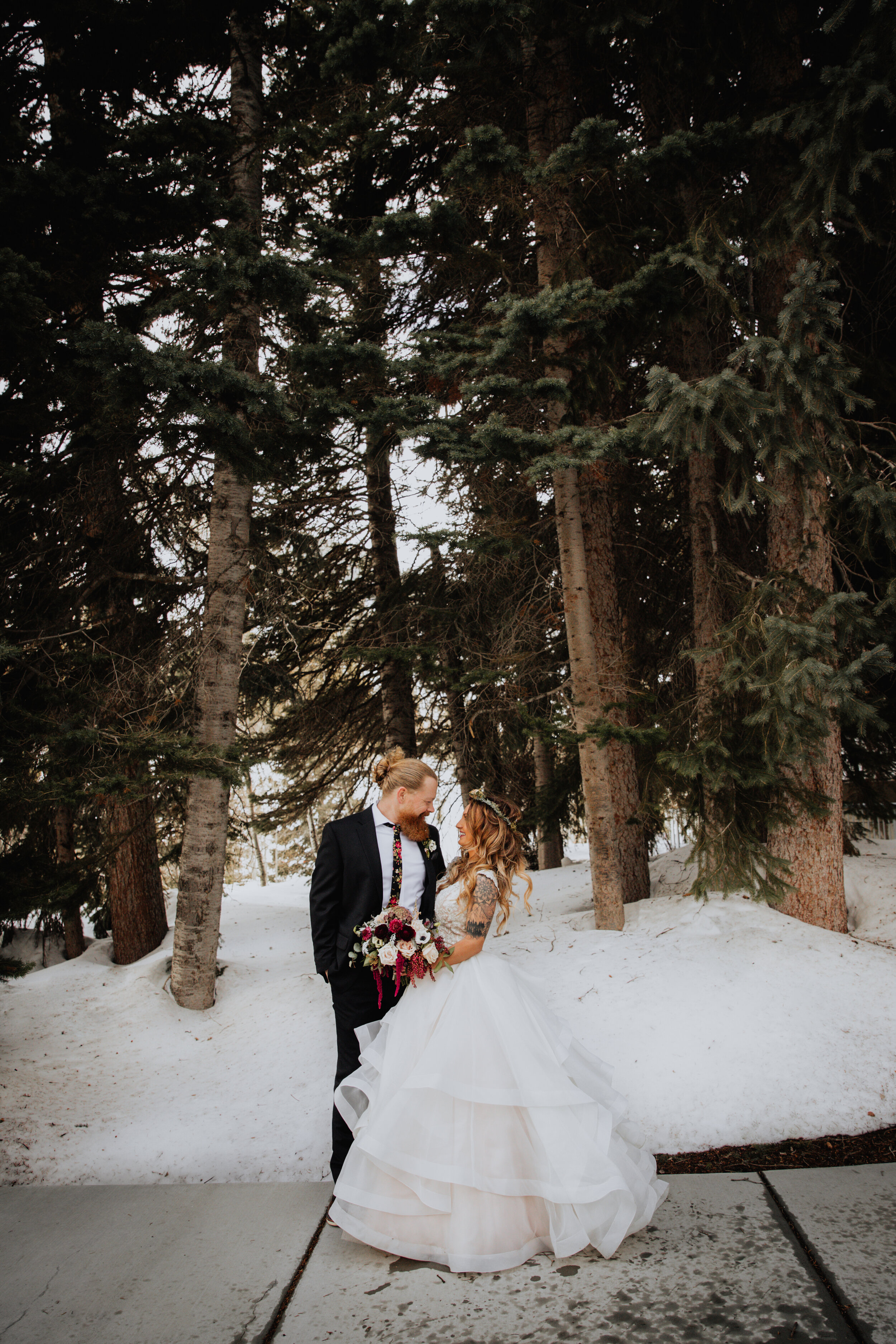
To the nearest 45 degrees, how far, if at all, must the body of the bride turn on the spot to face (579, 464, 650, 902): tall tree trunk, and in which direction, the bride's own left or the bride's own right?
approximately 90° to the bride's own right

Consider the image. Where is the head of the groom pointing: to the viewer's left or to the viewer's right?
to the viewer's right

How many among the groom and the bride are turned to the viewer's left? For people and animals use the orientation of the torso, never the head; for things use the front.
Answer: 1

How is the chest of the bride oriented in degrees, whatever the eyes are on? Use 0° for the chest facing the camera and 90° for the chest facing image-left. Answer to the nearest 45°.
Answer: approximately 90°

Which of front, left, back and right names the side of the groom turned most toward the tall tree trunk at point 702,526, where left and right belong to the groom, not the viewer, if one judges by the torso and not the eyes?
left

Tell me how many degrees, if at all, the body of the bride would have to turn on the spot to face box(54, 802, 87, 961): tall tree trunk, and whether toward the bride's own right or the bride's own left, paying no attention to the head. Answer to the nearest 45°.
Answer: approximately 45° to the bride's own right

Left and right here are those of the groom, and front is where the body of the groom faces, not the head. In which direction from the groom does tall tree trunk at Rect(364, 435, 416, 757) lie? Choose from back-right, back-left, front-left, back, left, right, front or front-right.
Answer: back-left

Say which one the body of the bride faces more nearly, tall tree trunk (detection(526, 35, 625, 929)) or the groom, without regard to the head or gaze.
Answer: the groom

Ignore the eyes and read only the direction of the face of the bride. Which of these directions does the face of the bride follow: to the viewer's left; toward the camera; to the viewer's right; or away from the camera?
to the viewer's left

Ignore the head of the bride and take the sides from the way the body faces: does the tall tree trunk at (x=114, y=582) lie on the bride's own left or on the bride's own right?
on the bride's own right

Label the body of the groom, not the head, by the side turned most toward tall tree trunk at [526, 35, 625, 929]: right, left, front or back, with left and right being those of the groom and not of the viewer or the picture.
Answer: left

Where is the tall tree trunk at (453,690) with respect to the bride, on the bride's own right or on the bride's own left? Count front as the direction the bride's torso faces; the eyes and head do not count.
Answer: on the bride's own right

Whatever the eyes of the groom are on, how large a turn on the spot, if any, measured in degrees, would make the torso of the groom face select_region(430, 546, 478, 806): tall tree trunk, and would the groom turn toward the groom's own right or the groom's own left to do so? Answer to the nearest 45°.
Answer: approximately 135° to the groom's own left

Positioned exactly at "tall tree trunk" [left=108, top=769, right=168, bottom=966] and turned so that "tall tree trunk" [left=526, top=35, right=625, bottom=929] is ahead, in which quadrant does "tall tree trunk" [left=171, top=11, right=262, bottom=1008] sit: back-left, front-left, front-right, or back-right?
front-right
